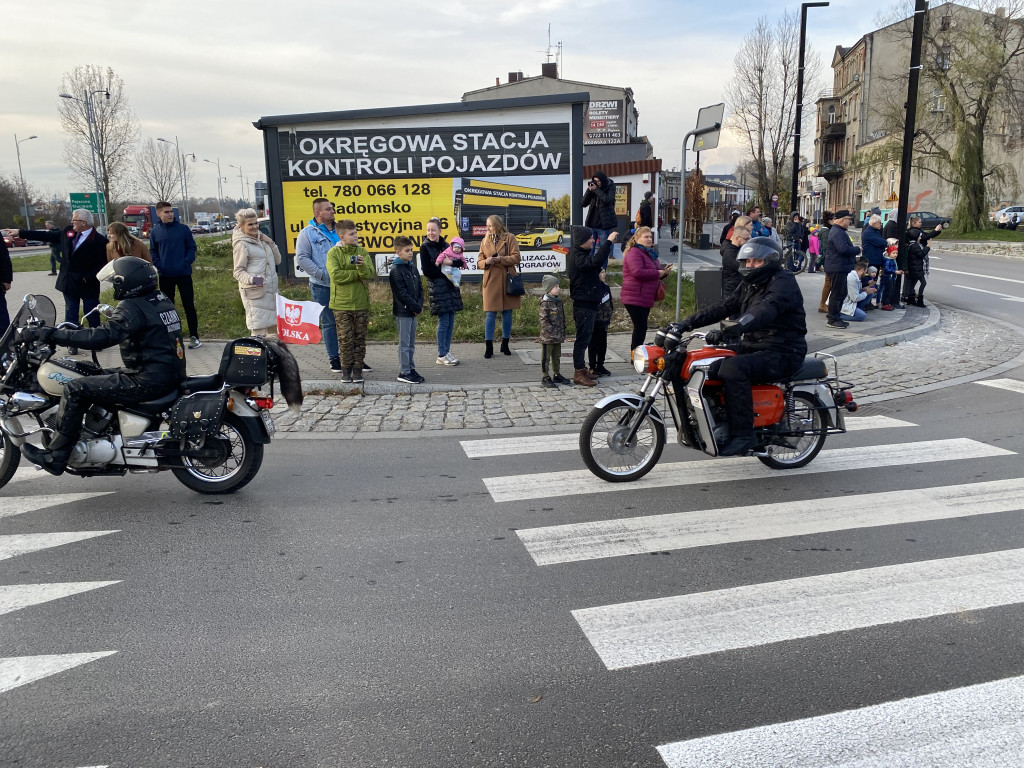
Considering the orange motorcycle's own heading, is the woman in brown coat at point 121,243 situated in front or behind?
in front

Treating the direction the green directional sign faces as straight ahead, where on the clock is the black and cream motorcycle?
The black and cream motorcycle is roughly at 12 o'clock from the green directional sign.

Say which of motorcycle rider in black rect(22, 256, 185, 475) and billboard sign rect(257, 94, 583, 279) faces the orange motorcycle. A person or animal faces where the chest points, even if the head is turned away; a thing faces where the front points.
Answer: the billboard sign

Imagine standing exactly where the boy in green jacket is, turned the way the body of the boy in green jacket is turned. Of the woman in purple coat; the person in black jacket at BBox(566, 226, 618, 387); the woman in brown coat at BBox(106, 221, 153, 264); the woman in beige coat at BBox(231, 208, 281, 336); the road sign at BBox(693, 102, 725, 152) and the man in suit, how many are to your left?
3

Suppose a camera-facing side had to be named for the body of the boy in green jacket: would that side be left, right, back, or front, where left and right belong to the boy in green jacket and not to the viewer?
front

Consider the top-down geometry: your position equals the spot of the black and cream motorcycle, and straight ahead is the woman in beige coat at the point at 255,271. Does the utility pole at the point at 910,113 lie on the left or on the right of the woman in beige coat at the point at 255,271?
right

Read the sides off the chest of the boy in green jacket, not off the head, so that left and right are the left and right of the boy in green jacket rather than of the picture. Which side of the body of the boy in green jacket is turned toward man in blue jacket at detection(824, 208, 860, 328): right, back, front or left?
left

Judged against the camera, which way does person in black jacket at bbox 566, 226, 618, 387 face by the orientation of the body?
to the viewer's right

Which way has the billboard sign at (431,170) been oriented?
toward the camera

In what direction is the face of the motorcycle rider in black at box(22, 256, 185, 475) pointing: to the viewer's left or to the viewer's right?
to the viewer's left

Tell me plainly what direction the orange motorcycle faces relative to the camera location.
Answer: facing to the left of the viewer

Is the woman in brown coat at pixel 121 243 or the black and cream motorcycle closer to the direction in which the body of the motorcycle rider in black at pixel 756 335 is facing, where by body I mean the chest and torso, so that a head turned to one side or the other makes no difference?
the black and cream motorcycle

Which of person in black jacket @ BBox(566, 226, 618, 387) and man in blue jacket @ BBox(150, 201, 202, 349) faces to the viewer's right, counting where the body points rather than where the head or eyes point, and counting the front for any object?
the person in black jacket
